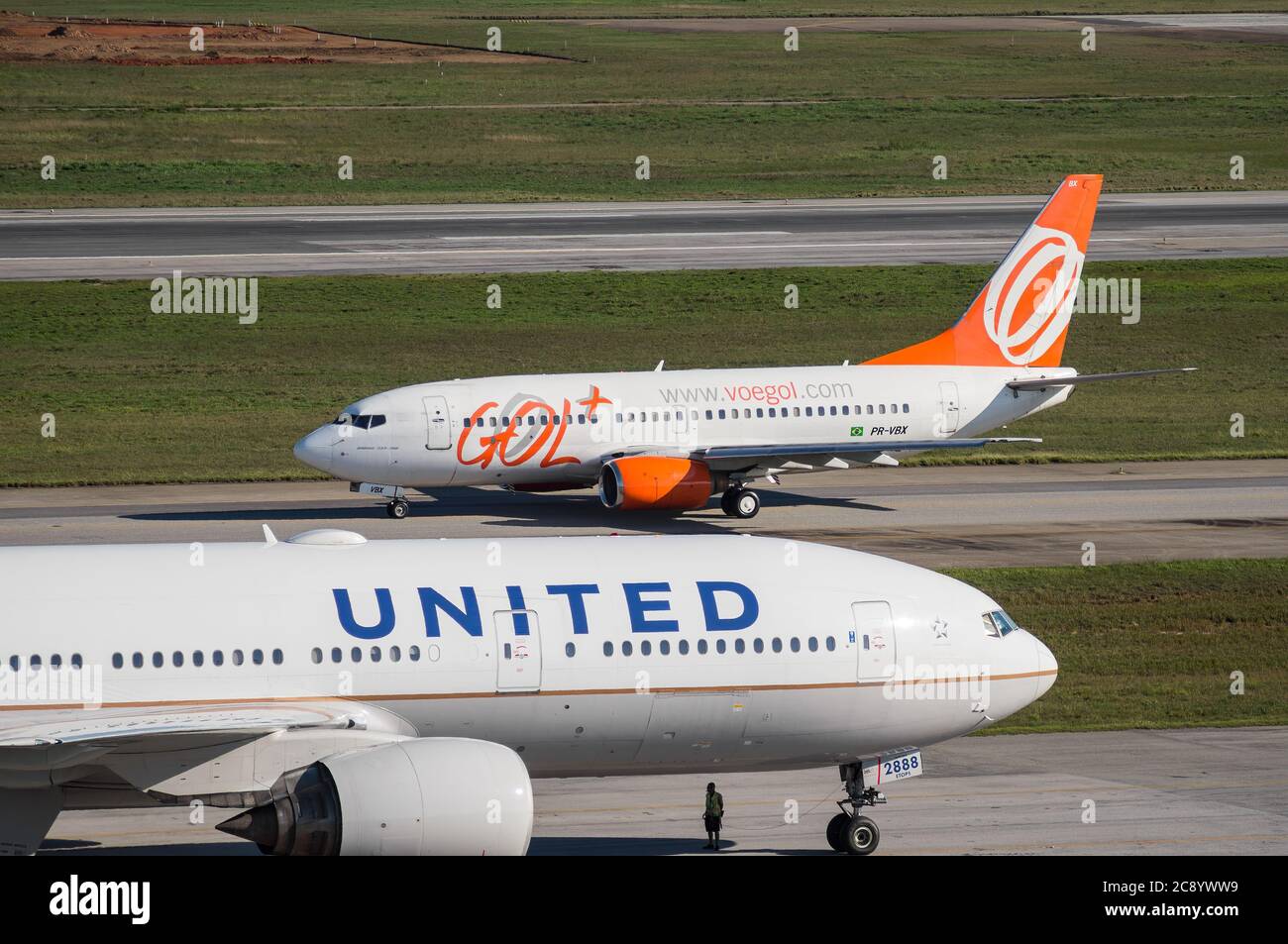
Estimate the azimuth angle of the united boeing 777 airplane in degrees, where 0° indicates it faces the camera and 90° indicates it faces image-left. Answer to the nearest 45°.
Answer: approximately 270°
